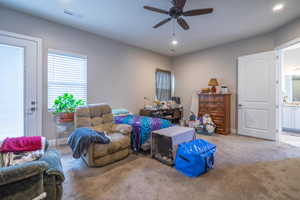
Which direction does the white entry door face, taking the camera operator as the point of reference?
facing the viewer and to the right of the viewer

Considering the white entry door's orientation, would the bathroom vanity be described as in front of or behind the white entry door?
in front

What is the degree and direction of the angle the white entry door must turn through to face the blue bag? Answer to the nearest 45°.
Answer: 0° — it already faces it

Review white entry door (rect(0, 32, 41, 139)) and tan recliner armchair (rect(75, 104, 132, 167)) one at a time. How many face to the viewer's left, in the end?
0

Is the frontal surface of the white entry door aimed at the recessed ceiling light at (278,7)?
yes

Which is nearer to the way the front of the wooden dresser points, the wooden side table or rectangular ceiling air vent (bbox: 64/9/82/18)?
the rectangular ceiling air vent

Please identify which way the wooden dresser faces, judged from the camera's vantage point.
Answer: facing the viewer and to the left of the viewer

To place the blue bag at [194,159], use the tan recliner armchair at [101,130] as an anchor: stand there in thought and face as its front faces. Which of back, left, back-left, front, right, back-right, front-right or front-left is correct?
front

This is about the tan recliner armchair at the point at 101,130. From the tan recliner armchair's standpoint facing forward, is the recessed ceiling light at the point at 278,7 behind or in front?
in front

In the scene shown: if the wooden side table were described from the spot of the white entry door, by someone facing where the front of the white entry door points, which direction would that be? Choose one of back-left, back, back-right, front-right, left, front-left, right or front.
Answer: front-left

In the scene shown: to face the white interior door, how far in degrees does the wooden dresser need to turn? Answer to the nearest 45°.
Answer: approximately 135° to its left
